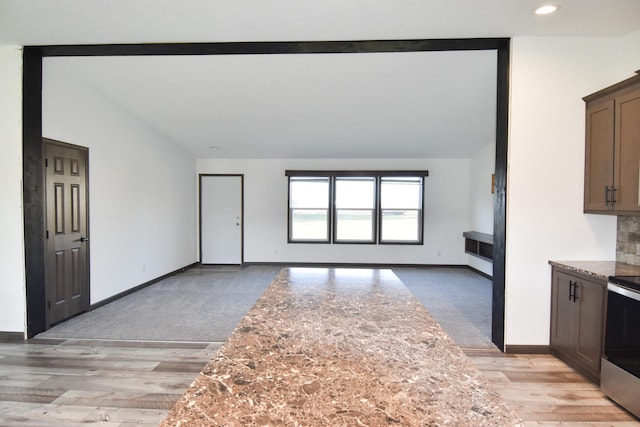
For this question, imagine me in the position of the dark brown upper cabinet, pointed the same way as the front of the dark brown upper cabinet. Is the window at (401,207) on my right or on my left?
on my right

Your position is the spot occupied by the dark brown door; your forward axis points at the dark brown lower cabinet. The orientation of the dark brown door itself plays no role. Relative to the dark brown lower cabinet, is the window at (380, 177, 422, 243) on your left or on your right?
left

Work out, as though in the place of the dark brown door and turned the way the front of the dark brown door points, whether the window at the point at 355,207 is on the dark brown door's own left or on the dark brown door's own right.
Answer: on the dark brown door's own left

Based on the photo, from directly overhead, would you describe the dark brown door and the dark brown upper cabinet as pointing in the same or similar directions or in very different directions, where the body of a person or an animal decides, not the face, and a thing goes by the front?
very different directions

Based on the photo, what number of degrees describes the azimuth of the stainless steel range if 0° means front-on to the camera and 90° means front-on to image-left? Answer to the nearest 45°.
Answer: approximately 45°

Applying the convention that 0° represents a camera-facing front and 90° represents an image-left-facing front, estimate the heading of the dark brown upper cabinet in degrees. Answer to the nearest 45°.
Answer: approximately 45°
